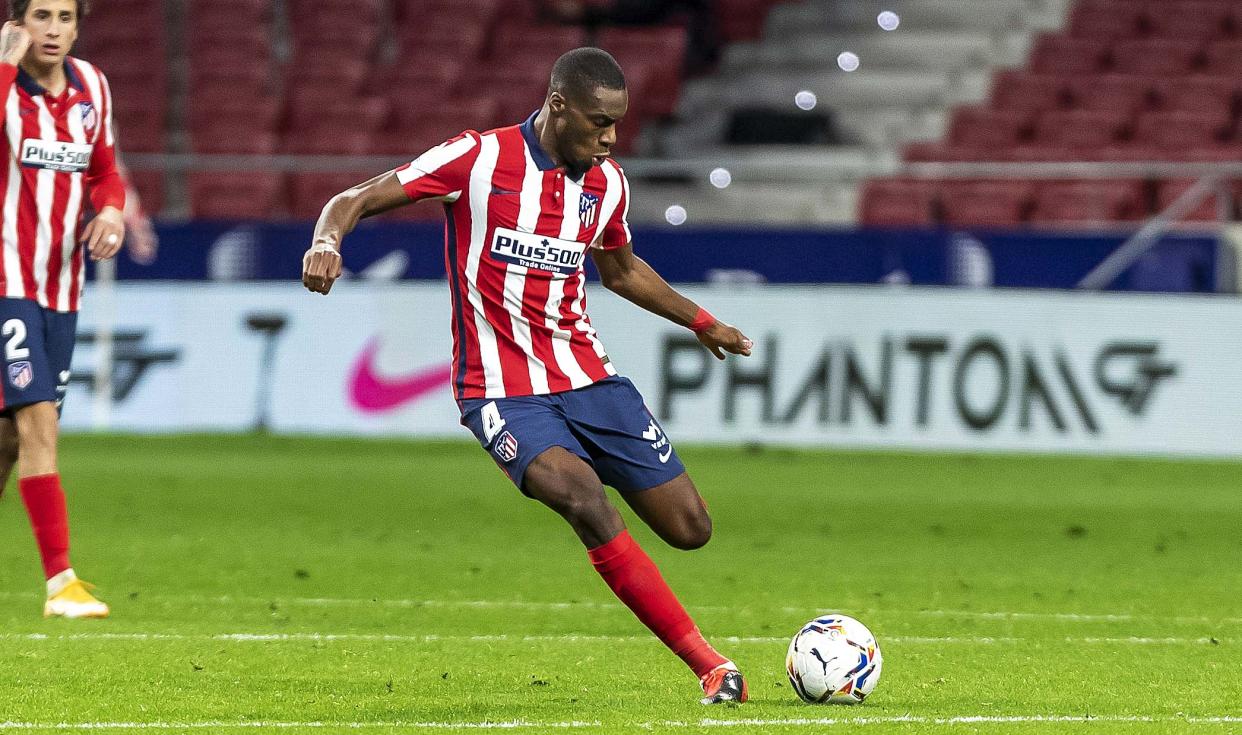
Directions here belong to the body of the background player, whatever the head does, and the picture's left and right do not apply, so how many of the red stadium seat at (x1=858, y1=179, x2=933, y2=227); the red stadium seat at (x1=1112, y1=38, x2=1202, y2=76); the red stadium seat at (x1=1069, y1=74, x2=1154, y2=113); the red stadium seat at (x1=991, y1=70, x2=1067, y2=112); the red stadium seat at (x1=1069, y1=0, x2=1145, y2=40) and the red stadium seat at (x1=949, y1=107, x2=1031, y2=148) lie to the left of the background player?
6

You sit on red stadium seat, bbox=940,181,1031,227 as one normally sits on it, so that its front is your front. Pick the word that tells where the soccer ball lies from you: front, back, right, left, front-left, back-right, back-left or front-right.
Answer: front

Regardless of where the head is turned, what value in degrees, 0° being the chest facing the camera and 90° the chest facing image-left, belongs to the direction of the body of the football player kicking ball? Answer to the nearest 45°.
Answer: approximately 315°

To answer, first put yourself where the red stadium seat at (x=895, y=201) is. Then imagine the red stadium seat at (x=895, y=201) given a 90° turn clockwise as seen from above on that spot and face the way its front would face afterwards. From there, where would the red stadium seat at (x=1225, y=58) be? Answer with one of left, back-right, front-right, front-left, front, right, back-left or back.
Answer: back-right

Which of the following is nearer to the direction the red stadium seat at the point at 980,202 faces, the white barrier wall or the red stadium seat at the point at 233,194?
the white barrier wall

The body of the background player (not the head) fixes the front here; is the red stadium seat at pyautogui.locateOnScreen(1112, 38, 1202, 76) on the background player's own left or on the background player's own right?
on the background player's own left

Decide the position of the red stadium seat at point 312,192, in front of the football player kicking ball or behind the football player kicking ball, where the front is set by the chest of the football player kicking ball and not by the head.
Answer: behind

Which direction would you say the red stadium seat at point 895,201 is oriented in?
toward the camera

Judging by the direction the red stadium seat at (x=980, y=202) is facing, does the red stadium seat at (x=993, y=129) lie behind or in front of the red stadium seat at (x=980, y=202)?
behind

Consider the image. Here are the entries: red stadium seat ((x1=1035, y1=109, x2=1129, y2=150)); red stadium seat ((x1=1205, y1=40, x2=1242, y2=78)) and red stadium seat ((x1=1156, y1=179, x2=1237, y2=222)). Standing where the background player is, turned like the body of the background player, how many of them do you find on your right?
0

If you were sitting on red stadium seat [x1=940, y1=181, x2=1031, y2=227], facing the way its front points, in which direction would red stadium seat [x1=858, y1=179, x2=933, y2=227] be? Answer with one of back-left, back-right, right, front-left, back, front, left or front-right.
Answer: right

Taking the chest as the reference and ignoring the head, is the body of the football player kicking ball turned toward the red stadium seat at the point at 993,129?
no

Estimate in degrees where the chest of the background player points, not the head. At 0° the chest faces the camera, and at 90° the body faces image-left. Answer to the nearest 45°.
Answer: approximately 315°

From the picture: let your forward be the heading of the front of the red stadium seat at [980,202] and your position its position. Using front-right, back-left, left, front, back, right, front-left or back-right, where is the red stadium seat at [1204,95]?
back-left

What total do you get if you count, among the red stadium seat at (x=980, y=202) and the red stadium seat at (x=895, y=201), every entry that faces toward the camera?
2

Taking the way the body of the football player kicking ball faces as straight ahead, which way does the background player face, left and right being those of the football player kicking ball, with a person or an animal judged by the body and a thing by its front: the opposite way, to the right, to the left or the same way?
the same way

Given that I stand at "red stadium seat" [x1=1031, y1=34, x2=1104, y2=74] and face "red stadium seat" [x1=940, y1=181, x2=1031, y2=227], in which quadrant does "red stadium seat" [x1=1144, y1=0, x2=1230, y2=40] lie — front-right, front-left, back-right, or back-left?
back-left
